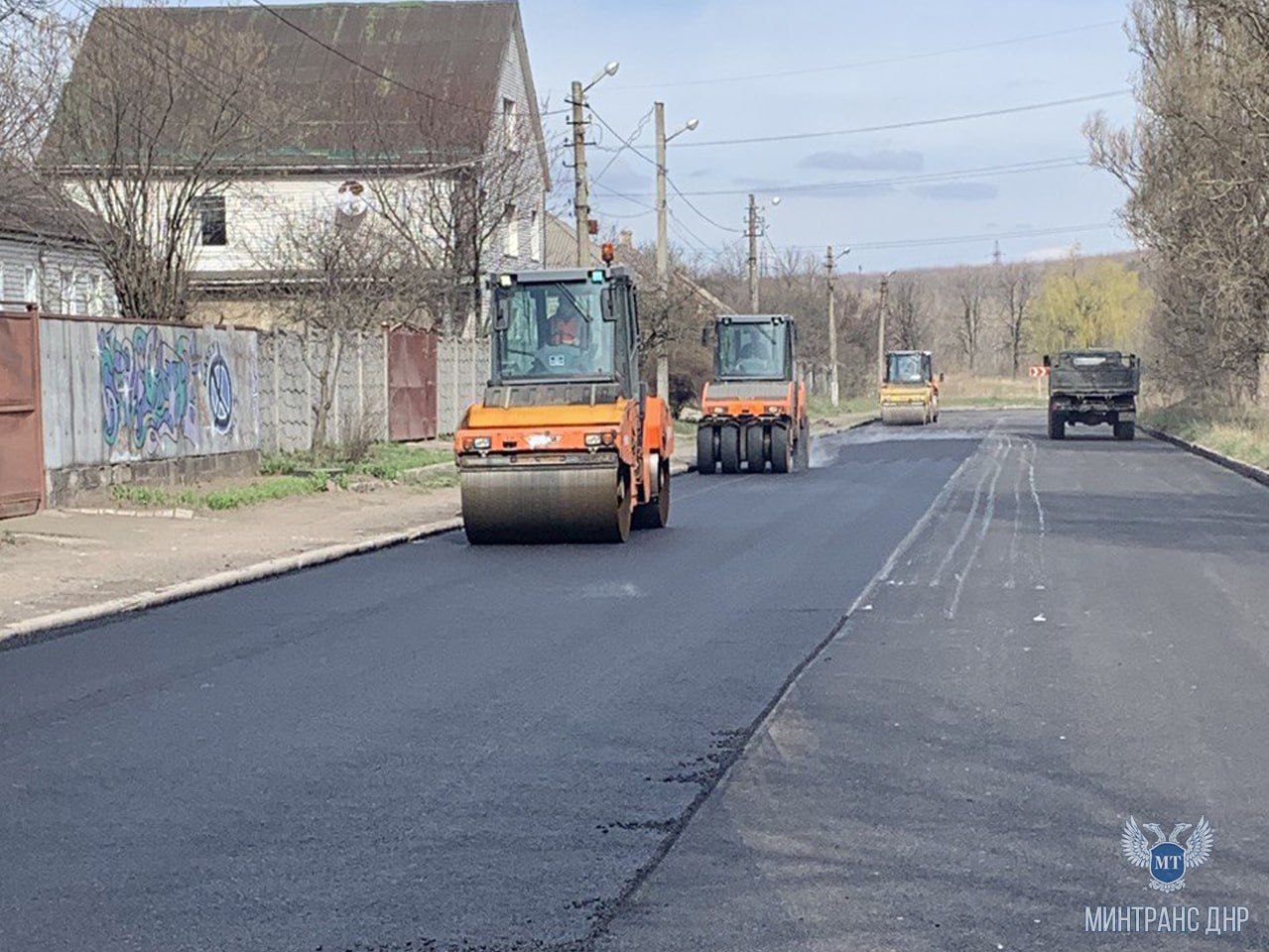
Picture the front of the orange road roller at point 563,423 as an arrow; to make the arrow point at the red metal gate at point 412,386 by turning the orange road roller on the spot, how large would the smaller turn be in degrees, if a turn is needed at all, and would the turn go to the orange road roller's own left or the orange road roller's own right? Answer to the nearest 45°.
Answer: approximately 180°

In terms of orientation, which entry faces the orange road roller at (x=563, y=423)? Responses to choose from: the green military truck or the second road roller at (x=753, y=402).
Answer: the second road roller

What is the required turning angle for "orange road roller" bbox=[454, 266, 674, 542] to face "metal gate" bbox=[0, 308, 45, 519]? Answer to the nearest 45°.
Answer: approximately 90° to its right

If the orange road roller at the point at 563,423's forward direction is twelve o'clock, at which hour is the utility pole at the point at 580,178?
The utility pole is roughly at 6 o'clock from the orange road roller.

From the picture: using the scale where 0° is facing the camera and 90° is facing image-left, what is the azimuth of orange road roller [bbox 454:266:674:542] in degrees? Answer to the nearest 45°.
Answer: approximately 0°
